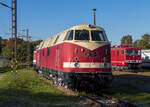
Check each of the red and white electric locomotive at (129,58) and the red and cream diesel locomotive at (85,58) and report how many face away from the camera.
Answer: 0

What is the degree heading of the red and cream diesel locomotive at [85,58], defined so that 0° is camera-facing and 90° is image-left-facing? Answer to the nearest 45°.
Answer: approximately 315°

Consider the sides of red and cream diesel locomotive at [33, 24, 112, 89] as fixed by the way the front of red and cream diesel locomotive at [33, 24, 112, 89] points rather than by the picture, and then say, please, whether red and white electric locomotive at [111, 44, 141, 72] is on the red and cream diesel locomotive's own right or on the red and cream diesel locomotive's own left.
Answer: on the red and cream diesel locomotive's own left

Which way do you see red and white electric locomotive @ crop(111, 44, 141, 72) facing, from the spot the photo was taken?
facing the viewer and to the right of the viewer

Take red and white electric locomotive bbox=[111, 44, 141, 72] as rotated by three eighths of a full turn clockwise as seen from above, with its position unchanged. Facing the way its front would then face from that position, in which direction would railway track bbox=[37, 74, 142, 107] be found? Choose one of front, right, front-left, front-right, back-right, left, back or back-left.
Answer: left
